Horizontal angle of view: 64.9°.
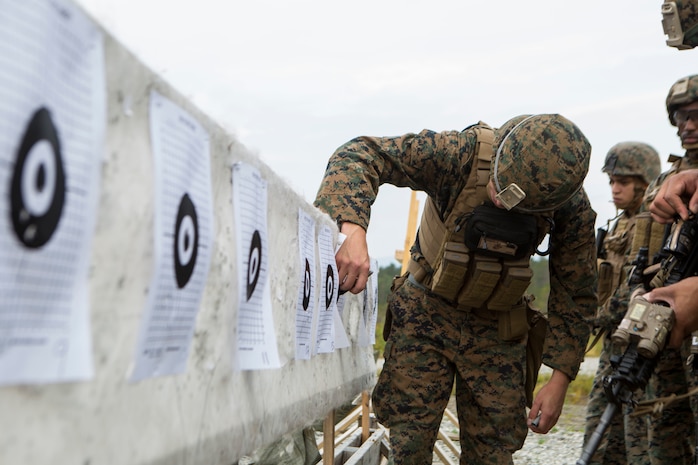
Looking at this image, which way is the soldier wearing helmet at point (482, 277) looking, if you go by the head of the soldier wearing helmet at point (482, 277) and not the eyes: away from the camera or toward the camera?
toward the camera

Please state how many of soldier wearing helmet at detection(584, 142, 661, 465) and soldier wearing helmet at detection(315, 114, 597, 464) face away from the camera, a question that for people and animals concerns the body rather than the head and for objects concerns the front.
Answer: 0

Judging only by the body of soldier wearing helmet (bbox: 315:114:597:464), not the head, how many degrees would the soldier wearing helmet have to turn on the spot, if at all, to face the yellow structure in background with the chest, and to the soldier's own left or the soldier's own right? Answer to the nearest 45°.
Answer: approximately 180°

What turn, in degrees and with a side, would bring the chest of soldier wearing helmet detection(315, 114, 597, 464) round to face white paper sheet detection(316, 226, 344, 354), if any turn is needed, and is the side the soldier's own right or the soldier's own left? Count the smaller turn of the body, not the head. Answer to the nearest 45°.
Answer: approximately 45° to the soldier's own right

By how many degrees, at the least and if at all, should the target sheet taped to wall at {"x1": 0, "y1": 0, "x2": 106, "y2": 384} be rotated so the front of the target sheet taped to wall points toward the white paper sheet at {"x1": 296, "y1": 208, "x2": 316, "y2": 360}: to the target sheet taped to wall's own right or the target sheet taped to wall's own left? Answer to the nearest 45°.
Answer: approximately 90° to the target sheet taped to wall's own left

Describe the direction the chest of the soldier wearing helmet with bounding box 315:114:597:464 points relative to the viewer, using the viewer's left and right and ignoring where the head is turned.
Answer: facing the viewer

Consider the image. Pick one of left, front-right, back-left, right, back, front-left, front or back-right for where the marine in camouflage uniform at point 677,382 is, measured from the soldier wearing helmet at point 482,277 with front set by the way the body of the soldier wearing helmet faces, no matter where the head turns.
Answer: back-left

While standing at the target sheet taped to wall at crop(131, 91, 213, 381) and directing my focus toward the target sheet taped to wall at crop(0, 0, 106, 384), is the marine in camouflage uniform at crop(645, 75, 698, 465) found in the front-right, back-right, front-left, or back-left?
back-left

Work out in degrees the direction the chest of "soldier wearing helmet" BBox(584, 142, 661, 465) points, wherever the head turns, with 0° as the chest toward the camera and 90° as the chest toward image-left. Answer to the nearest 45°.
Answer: approximately 45°

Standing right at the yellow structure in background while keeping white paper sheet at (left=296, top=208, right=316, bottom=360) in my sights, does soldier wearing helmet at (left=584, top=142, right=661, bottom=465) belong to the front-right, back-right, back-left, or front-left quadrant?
front-left

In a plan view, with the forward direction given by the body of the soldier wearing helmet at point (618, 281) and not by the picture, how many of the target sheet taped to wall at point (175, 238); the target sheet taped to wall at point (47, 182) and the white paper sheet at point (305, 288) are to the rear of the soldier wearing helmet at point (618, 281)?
0

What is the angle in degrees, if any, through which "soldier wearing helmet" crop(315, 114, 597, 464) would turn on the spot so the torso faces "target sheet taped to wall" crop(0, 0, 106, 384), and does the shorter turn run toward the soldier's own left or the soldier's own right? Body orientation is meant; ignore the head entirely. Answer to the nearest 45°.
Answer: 0° — they already face it

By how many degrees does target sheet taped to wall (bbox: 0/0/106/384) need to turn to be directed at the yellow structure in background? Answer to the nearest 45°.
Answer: approximately 90° to its left

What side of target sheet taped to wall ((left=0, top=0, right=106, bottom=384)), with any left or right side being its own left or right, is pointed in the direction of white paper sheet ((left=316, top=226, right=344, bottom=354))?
left
